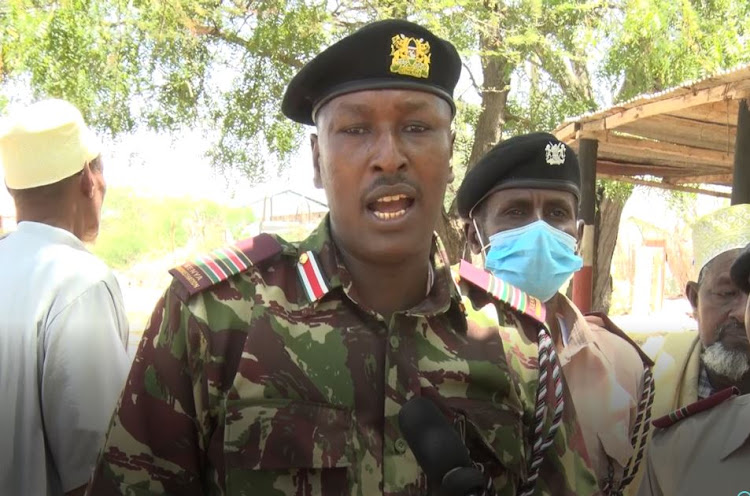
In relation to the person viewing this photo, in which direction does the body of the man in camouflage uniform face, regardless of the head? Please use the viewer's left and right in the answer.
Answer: facing the viewer and to the right of the viewer

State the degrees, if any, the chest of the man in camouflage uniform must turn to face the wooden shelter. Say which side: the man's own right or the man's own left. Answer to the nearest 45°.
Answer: approximately 90° to the man's own left

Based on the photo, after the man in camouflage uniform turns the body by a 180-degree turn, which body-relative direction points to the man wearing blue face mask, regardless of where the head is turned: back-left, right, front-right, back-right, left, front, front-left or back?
right
